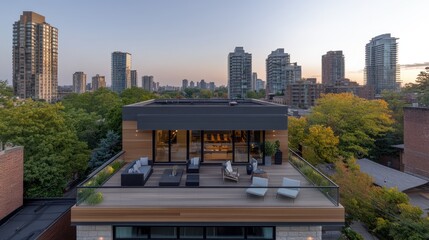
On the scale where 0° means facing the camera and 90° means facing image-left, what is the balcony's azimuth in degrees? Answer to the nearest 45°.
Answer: approximately 0°

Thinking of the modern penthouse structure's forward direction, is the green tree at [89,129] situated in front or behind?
behind

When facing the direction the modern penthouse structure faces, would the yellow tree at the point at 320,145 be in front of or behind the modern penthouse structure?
behind
